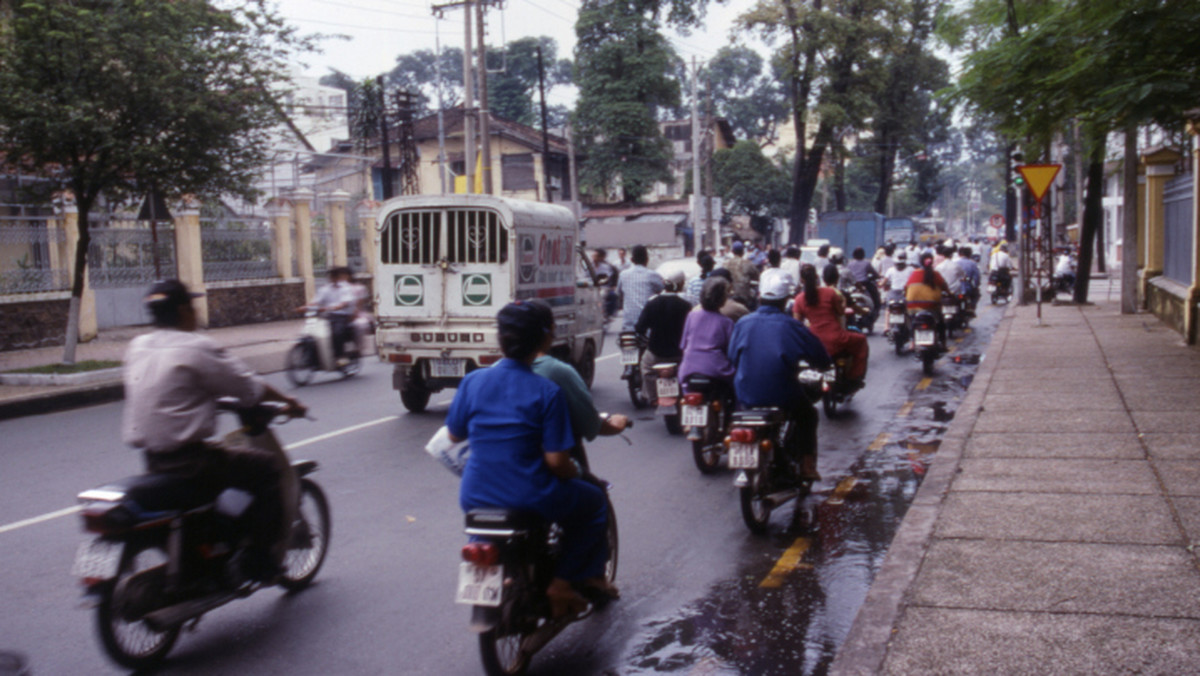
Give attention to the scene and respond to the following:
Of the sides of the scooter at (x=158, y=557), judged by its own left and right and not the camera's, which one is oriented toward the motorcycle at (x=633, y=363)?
front

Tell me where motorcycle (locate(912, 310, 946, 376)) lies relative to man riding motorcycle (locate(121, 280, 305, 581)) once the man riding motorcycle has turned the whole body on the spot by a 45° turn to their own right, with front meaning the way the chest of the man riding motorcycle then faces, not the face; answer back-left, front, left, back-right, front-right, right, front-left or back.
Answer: front-left

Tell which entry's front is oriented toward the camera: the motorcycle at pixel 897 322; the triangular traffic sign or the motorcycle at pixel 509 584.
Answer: the triangular traffic sign

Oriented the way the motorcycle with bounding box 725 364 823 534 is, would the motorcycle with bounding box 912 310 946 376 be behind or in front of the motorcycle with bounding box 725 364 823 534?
in front

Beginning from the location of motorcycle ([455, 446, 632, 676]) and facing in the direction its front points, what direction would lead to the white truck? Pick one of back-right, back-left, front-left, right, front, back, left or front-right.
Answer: front-left

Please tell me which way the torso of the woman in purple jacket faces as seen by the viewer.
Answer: away from the camera

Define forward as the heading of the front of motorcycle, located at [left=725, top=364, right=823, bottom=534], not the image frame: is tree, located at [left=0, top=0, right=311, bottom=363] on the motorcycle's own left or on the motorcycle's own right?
on the motorcycle's own left

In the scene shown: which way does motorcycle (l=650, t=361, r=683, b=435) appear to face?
away from the camera

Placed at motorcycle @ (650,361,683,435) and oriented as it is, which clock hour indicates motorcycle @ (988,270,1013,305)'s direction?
motorcycle @ (988,270,1013,305) is roughly at 1 o'clock from motorcycle @ (650,361,683,435).

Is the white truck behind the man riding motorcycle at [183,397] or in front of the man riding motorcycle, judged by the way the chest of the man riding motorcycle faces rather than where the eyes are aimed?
in front

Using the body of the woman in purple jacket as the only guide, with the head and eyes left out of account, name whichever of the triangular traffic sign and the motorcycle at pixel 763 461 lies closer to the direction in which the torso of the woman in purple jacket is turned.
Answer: the triangular traffic sign

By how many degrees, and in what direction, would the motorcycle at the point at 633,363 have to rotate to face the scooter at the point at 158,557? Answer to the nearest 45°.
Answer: approximately 180°

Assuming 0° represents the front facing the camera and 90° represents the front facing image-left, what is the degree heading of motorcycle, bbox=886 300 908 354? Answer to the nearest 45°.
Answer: approximately 180°

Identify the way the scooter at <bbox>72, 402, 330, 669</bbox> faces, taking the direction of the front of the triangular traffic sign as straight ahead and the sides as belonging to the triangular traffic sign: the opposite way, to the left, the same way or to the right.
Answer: the opposite way

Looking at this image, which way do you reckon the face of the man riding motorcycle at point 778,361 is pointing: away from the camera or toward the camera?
away from the camera

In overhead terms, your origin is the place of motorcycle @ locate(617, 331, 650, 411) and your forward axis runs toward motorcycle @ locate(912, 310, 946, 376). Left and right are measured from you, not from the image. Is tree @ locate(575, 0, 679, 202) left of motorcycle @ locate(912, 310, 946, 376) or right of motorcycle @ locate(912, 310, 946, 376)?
left

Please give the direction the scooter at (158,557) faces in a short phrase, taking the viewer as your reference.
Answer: facing away from the viewer and to the right of the viewer

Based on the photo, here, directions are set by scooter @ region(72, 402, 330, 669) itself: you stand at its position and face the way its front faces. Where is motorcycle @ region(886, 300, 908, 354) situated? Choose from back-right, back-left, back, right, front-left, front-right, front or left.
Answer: front

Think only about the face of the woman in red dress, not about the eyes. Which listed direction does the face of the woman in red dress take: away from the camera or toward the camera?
away from the camera
